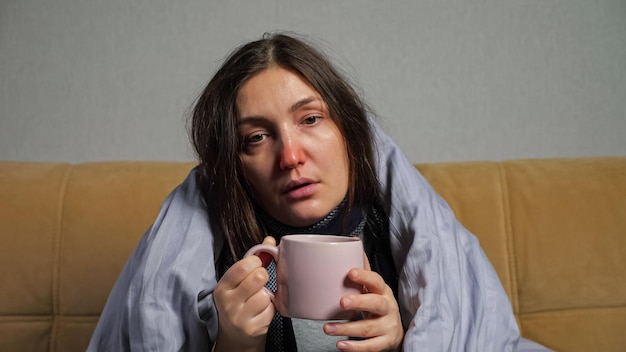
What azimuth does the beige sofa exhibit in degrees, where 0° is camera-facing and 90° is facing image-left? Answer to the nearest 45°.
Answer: approximately 0°
